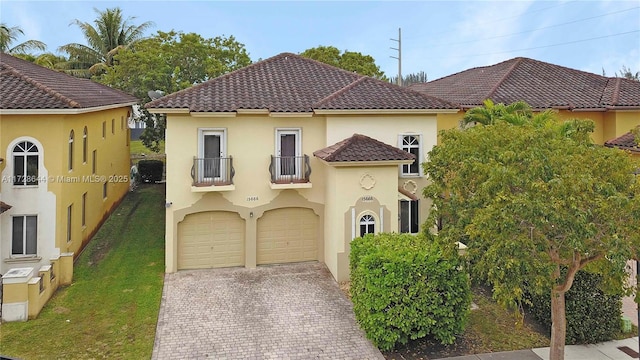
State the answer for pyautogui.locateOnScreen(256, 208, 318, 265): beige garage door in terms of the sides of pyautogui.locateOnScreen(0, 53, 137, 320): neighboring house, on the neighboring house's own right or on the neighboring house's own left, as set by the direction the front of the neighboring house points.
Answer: on the neighboring house's own left

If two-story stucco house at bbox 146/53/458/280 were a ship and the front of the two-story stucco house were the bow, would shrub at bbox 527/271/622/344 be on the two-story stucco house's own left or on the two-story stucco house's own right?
on the two-story stucco house's own left

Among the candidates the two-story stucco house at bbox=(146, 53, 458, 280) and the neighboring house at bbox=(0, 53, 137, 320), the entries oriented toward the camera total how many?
2

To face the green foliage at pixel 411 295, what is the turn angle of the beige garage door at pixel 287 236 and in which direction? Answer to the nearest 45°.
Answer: approximately 45° to its left

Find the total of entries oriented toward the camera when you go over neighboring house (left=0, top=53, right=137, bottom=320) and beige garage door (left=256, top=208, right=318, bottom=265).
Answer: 2

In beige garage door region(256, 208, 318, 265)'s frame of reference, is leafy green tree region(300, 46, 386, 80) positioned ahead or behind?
behind

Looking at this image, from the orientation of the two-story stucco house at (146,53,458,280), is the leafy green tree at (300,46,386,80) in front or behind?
behind

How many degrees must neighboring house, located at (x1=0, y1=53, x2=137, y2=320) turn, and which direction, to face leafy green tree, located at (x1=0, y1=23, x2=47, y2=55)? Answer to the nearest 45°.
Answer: approximately 180°

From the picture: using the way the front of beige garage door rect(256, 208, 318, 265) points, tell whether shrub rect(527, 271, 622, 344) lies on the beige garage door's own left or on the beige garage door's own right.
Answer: on the beige garage door's own left

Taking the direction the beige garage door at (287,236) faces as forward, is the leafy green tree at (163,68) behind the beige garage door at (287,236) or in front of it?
behind

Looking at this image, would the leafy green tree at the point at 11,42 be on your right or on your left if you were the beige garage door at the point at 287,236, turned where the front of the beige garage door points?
on your right

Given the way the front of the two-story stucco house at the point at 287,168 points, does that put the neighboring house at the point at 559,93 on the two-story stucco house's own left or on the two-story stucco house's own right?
on the two-story stucco house's own left

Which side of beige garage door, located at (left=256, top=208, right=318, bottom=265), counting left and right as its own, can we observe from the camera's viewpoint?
front
